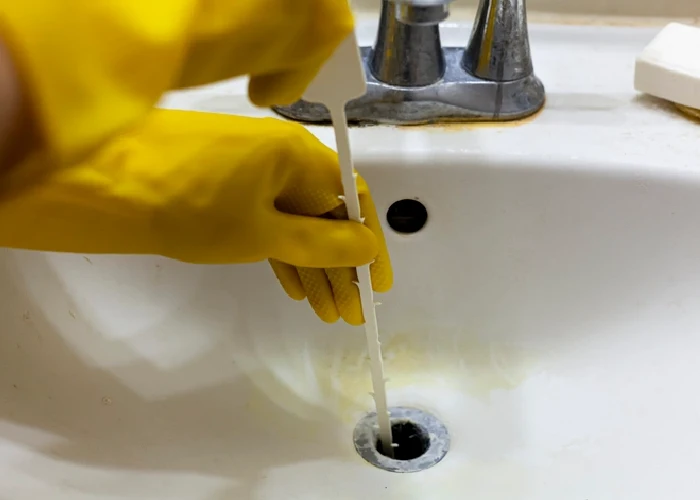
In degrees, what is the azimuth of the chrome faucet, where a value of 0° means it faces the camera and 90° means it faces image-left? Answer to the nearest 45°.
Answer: approximately 0°
